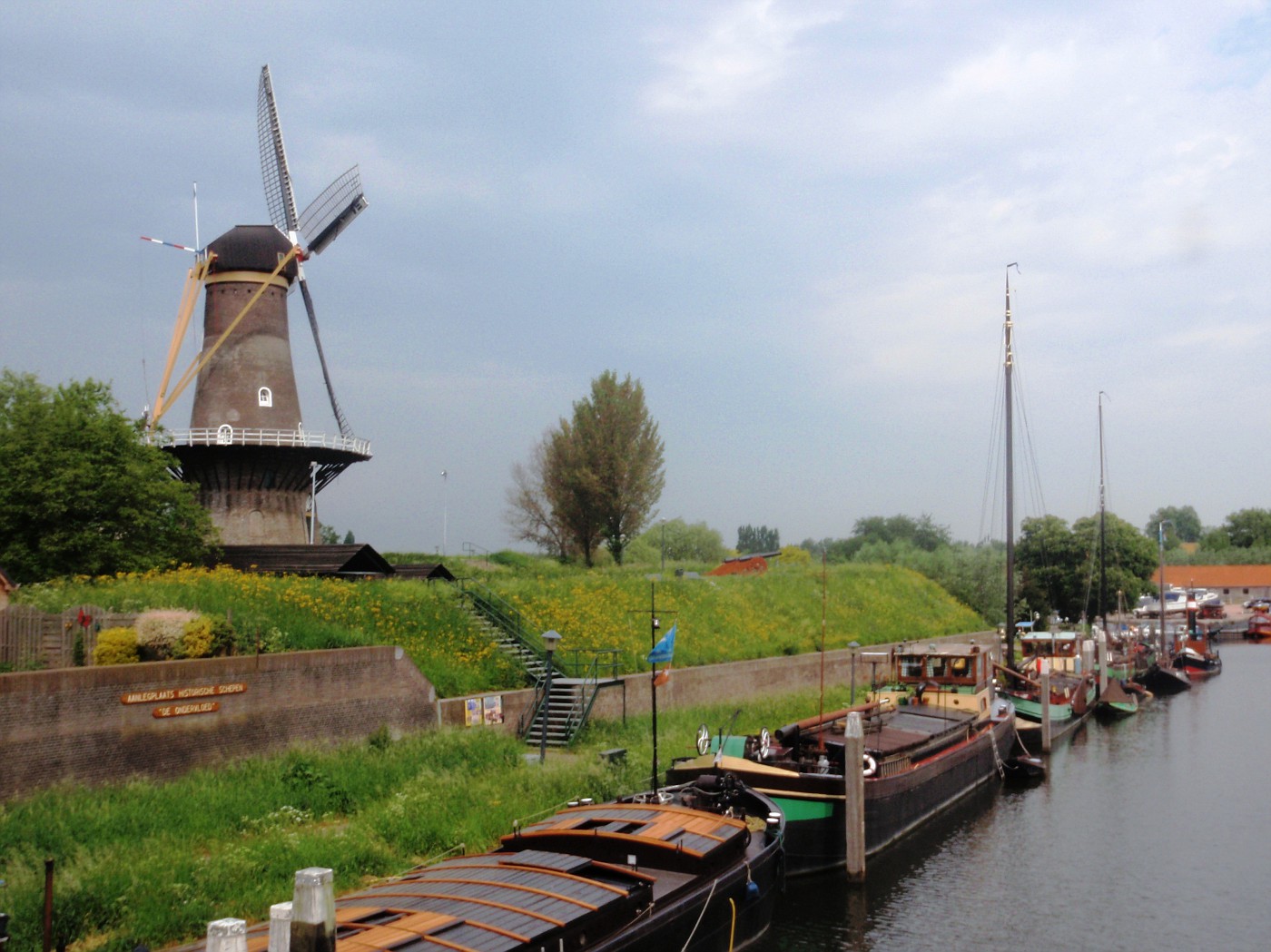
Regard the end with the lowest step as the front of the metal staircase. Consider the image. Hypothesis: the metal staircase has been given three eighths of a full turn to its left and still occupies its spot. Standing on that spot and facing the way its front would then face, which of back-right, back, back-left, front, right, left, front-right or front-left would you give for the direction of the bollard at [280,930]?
back-right

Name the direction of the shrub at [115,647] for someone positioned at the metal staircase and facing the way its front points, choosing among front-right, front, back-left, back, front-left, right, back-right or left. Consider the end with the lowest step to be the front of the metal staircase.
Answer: front-right

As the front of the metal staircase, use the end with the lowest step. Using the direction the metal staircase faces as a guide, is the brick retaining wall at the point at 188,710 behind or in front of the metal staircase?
in front

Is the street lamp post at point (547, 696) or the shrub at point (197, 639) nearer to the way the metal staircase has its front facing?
the street lamp post

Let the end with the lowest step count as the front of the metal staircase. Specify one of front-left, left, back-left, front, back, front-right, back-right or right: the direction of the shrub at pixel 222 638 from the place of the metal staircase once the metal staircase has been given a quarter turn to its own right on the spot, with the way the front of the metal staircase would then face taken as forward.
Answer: front-left

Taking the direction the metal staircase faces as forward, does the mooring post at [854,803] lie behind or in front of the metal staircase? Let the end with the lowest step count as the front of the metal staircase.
in front

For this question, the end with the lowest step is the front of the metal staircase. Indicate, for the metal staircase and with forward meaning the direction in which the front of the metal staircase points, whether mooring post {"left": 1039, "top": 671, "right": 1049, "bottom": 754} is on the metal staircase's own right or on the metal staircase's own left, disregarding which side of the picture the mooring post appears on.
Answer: on the metal staircase's own left

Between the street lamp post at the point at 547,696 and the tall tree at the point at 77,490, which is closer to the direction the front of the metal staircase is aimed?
the street lamp post

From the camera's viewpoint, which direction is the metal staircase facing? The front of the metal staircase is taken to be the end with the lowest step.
toward the camera

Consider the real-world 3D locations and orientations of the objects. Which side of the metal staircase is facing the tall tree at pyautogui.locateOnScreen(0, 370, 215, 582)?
right

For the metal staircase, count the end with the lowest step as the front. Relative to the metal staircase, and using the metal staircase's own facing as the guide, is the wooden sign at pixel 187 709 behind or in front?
in front

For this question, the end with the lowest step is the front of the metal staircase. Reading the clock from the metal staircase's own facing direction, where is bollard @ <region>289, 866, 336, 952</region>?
The bollard is roughly at 12 o'clock from the metal staircase.
